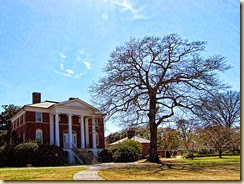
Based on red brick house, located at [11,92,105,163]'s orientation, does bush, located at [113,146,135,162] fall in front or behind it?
in front

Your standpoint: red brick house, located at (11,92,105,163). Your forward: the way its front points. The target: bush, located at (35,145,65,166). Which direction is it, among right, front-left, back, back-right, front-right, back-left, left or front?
front-right

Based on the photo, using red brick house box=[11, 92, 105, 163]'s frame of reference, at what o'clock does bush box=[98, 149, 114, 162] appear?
The bush is roughly at 11 o'clock from the red brick house.

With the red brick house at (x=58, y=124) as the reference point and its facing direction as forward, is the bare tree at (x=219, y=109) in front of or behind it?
in front
